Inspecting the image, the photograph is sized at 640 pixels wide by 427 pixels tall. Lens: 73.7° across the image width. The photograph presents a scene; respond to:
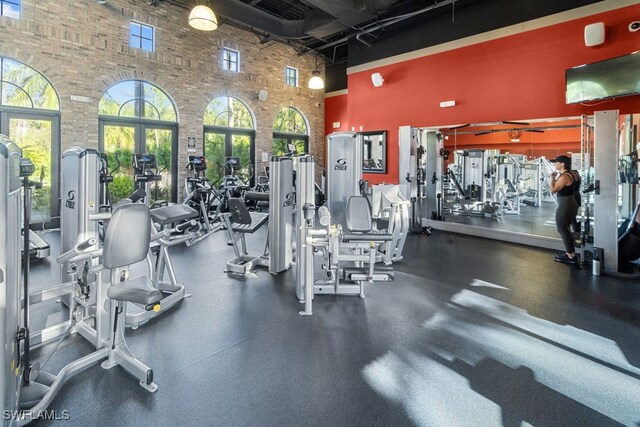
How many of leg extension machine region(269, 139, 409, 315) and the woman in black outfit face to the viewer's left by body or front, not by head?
1

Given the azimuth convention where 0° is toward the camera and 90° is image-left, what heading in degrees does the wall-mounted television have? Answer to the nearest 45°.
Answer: approximately 45°

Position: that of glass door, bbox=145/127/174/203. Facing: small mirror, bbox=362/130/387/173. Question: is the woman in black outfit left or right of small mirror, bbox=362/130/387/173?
right

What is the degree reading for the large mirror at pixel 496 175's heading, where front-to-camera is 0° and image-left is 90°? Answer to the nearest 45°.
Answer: approximately 45°
